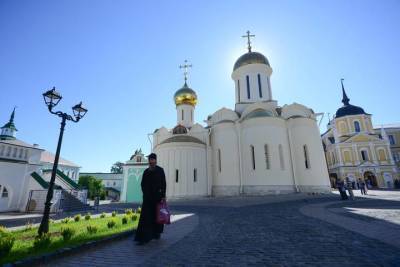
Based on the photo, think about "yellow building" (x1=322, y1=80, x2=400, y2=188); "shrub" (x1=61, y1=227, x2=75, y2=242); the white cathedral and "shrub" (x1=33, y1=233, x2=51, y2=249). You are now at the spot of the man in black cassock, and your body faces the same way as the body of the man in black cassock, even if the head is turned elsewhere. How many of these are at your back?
2

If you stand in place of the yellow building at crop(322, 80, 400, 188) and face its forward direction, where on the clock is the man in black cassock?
The man in black cassock is roughly at 12 o'clock from the yellow building.

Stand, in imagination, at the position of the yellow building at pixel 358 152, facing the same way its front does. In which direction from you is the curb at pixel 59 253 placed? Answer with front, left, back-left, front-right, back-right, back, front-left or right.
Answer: front

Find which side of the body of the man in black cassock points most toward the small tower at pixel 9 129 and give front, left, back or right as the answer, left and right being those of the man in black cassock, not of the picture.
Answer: right

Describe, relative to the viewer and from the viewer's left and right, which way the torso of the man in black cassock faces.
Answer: facing the viewer and to the left of the viewer

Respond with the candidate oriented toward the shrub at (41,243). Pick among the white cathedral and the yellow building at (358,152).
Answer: the yellow building

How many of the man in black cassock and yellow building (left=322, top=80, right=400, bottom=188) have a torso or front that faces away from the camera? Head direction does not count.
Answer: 0

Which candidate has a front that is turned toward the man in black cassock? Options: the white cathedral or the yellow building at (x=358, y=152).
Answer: the yellow building

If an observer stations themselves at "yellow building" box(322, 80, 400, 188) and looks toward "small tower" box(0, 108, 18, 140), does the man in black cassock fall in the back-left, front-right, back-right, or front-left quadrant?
front-left

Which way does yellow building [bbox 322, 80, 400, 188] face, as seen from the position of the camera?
facing the viewer

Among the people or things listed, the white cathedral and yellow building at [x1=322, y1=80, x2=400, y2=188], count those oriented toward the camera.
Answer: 1
